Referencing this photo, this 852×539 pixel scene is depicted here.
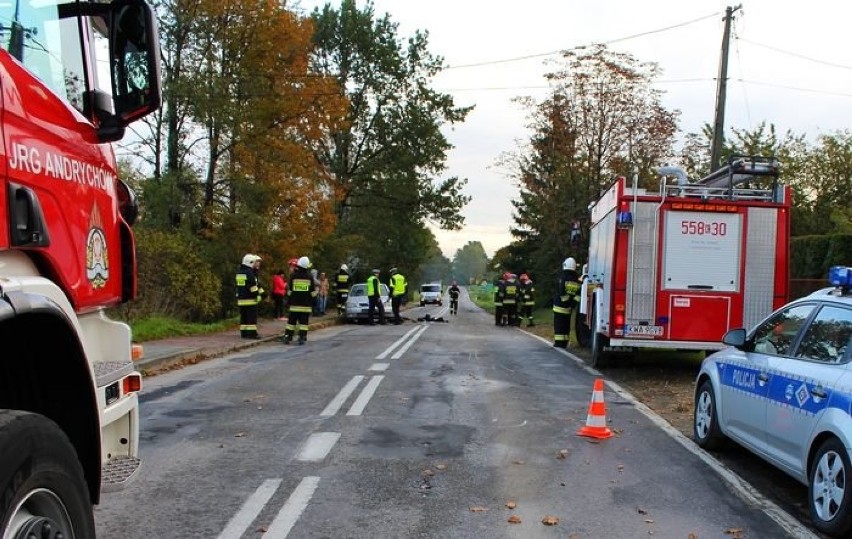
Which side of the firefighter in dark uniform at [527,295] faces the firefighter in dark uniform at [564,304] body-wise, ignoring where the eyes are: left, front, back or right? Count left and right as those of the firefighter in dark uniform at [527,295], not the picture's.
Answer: left

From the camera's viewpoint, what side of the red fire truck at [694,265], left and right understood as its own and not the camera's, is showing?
back

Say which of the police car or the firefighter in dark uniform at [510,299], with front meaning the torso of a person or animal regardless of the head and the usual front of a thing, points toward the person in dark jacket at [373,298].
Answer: the police car
